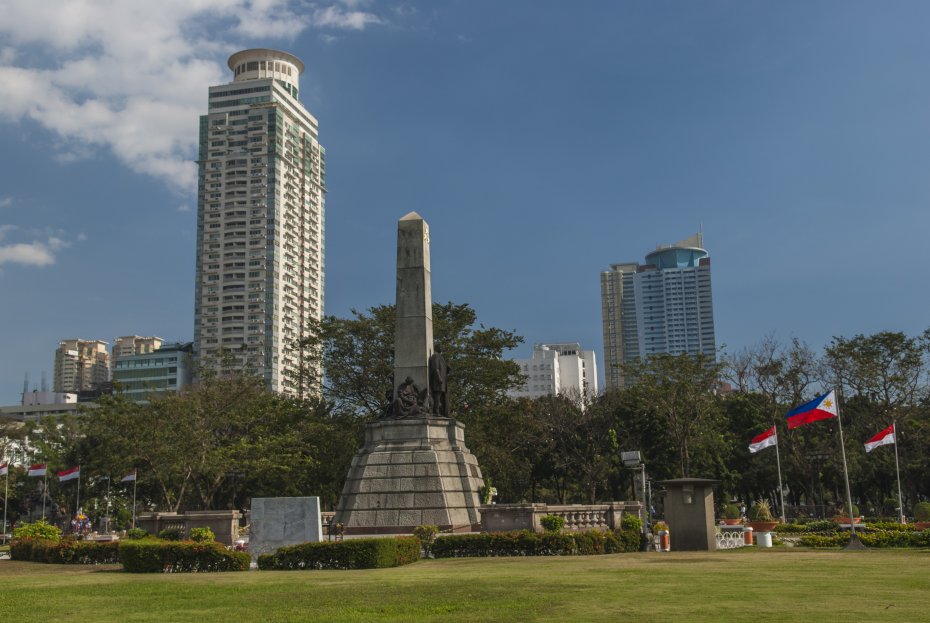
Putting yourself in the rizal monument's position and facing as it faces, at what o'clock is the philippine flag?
The philippine flag is roughly at 12 o'clock from the rizal monument.

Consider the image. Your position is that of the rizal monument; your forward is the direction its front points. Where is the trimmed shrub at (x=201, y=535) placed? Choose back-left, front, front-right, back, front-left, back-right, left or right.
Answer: back-right

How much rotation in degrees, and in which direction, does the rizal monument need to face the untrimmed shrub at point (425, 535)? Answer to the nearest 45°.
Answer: approximately 90° to its right

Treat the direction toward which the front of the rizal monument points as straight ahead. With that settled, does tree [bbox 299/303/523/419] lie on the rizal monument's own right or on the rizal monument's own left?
on the rizal monument's own left

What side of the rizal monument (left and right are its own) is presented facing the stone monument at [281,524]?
right

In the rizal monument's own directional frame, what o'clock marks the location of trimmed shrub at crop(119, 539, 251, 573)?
The trimmed shrub is roughly at 4 o'clock from the rizal monument.

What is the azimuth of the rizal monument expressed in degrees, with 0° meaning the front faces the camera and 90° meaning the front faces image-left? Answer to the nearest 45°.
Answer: approximately 270°

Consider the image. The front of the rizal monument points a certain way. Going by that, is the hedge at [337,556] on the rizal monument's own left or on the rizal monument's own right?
on the rizal monument's own right

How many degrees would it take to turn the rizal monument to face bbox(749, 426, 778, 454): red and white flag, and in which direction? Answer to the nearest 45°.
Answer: approximately 45° to its left

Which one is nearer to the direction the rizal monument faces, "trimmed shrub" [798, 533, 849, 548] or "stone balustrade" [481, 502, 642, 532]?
the trimmed shrub

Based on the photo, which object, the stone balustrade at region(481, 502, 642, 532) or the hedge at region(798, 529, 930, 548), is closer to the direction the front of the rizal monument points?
the hedge
